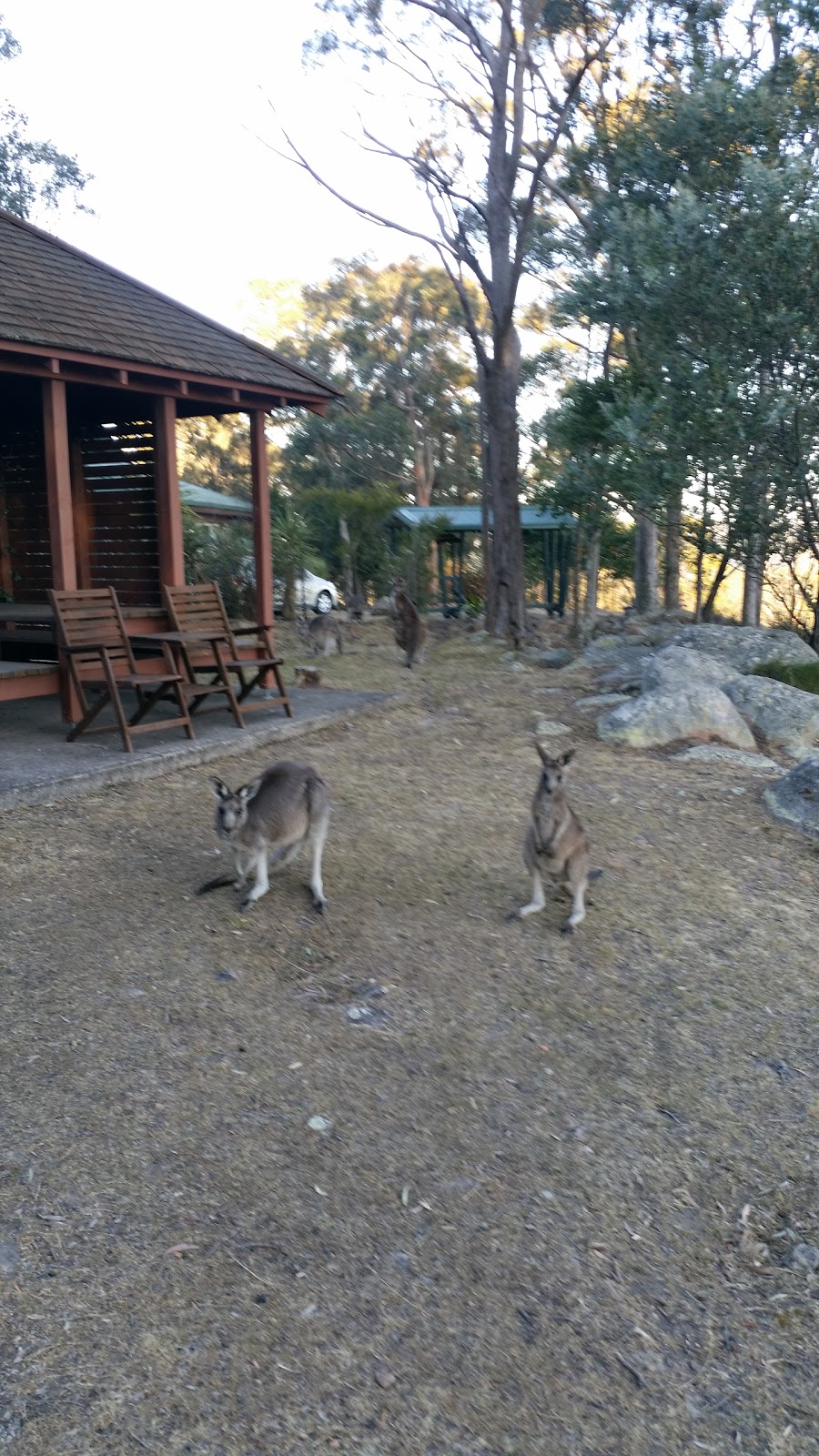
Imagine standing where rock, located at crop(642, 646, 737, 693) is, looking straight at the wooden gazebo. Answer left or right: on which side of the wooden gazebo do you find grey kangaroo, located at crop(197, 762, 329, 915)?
left

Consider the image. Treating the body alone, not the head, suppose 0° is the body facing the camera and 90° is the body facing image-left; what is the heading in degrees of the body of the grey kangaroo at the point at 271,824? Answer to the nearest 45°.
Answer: approximately 45°

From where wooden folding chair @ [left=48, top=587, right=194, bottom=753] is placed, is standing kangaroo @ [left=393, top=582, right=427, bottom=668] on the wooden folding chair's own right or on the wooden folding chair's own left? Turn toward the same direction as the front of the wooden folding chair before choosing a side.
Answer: on the wooden folding chair's own left

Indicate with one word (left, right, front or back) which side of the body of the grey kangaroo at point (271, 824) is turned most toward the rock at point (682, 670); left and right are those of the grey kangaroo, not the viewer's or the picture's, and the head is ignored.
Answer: back

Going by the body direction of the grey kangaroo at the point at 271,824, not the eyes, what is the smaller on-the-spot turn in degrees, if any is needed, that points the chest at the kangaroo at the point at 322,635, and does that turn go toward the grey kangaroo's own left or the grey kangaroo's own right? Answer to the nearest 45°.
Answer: approximately 135° to the grey kangaroo's own right

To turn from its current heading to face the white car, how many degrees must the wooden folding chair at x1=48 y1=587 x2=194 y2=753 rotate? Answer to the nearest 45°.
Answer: approximately 135° to its left

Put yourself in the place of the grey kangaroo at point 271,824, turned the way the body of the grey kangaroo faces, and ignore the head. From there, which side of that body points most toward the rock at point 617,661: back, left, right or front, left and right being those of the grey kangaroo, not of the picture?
back

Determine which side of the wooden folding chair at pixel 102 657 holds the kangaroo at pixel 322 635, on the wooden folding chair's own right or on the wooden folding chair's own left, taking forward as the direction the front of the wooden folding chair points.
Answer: on the wooden folding chair's own left
